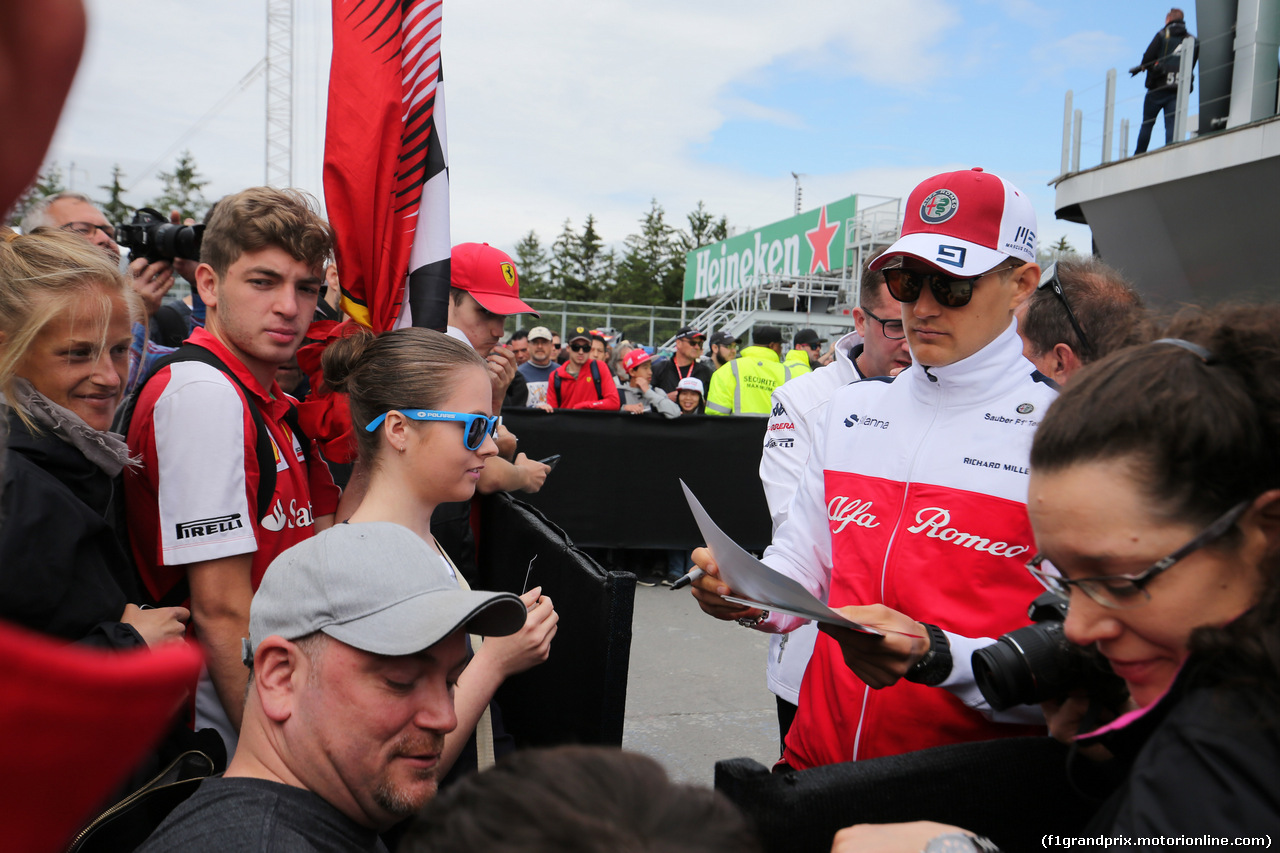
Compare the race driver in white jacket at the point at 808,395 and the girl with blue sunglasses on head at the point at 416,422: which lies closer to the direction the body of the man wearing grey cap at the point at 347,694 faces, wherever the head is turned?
the race driver in white jacket

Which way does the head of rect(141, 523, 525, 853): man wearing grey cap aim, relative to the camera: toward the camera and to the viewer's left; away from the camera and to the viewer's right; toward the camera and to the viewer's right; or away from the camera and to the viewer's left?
toward the camera and to the viewer's right

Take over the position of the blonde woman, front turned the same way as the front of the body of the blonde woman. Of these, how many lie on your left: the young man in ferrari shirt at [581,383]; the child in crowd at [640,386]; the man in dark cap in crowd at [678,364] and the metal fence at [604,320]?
4

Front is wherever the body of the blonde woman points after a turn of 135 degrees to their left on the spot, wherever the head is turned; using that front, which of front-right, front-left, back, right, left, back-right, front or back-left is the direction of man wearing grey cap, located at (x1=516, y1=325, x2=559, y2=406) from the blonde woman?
front-right

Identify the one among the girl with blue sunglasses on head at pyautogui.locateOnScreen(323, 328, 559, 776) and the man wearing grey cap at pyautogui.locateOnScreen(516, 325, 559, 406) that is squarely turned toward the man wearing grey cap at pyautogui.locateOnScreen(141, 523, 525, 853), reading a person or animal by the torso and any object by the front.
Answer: the man wearing grey cap at pyautogui.locateOnScreen(516, 325, 559, 406)

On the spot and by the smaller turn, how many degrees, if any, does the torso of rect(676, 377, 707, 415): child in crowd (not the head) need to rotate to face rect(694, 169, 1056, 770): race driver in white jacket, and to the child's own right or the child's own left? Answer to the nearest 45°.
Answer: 0° — they already face them

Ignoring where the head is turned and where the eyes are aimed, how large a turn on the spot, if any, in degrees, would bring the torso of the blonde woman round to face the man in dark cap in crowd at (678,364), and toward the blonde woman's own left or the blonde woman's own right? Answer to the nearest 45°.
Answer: approximately 90° to the blonde woman's own left

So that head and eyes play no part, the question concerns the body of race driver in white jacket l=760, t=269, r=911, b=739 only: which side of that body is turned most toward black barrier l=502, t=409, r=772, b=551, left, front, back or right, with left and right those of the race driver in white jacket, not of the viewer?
back

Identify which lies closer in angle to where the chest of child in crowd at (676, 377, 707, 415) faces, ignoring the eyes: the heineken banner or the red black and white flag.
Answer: the red black and white flag
